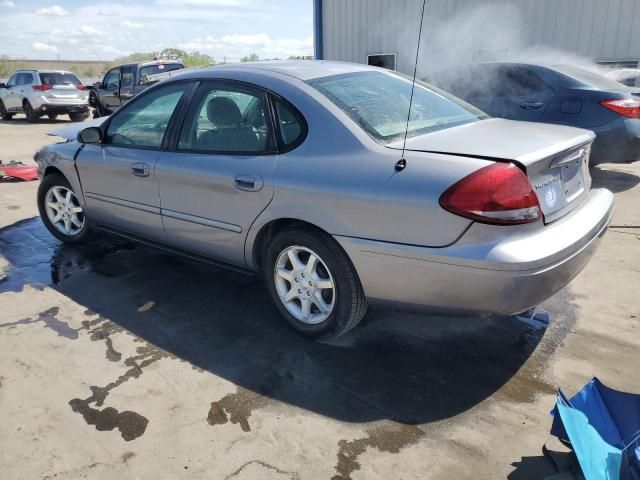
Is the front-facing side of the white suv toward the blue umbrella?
no

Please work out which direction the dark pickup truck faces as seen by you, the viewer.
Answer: facing away from the viewer and to the left of the viewer

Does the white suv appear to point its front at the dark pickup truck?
no

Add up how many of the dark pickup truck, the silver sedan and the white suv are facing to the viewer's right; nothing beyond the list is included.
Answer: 0

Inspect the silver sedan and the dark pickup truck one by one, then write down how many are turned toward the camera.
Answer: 0

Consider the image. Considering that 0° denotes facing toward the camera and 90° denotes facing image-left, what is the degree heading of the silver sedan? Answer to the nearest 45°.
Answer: approximately 135°

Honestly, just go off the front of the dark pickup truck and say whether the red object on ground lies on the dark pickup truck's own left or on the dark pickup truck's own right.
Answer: on the dark pickup truck's own left

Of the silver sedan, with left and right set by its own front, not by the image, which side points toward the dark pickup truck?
front

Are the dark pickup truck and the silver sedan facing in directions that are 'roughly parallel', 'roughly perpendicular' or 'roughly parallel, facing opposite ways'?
roughly parallel

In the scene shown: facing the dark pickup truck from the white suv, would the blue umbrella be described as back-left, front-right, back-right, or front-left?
front-right

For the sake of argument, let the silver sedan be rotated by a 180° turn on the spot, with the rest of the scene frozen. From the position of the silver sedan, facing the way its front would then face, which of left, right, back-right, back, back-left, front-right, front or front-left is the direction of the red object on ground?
back

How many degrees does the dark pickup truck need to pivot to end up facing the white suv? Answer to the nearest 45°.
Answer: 0° — it already faces it

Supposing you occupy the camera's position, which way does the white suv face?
facing away from the viewer and to the left of the viewer
